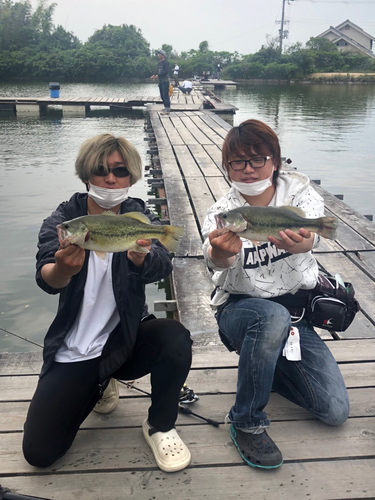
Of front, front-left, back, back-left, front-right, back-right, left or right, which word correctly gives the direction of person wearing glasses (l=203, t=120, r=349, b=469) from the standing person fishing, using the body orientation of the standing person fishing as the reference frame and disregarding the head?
left

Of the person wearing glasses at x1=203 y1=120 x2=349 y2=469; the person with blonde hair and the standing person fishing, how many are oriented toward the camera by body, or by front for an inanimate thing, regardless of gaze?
2

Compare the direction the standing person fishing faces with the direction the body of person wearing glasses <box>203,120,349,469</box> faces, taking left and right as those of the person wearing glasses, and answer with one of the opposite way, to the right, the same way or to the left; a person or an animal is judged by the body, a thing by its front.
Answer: to the right

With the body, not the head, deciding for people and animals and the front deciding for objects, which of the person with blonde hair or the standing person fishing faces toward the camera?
the person with blonde hair

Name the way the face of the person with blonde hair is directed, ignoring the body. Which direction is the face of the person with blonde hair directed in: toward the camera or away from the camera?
toward the camera

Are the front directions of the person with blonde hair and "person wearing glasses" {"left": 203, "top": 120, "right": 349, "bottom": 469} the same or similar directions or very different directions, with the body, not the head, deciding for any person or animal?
same or similar directions

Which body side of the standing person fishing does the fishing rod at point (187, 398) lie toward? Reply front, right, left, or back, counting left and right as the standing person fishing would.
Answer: left

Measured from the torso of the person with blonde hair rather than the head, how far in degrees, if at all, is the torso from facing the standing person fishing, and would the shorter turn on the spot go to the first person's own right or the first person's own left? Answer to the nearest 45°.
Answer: approximately 180°

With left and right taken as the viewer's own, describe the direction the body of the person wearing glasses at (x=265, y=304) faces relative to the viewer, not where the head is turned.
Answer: facing the viewer

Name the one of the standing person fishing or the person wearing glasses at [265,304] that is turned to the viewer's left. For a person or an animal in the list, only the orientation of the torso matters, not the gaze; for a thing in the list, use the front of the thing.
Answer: the standing person fishing

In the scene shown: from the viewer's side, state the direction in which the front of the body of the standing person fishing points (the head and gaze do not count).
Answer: to the viewer's left

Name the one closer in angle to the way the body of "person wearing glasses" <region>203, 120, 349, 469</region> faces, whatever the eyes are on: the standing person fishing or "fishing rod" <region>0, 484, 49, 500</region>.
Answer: the fishing rod

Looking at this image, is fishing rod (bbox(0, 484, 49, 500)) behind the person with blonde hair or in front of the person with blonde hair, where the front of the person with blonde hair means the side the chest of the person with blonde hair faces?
in front

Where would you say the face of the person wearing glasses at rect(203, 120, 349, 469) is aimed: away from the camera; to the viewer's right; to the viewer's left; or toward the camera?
toward the camera

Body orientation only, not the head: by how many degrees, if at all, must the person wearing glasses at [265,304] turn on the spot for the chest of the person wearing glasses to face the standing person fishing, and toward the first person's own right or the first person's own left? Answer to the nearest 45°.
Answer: approximately 180°
